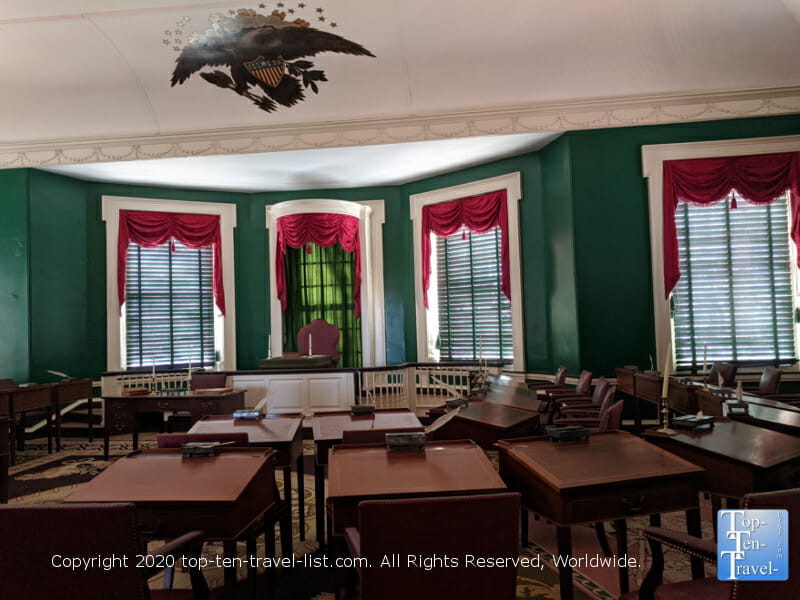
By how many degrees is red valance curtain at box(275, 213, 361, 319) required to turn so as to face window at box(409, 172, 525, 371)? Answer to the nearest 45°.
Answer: approximately 90° to its left

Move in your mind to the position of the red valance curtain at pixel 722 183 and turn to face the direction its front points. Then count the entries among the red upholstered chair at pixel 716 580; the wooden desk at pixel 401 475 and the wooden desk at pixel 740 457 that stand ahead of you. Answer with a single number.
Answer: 3

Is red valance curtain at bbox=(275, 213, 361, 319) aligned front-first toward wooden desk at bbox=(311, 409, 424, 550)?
yes

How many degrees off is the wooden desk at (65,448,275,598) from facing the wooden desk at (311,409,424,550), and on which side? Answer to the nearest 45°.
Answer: approximately 135° to its left

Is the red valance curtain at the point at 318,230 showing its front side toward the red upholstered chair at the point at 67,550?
yes

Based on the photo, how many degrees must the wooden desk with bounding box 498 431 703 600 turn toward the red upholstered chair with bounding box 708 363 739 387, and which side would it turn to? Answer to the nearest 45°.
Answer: approximately 135° to its left

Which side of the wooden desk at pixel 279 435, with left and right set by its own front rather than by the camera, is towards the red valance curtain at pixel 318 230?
back

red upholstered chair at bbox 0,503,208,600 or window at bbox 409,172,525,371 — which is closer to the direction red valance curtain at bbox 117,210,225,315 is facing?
the red upholstered chair

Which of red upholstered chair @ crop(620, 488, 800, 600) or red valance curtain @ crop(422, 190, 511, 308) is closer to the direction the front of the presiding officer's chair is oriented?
the red upholstered chair

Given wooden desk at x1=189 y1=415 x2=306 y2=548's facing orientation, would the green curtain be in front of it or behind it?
behind

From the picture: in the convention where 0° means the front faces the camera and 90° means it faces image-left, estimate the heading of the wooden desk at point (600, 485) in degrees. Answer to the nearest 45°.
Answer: approximately 315°

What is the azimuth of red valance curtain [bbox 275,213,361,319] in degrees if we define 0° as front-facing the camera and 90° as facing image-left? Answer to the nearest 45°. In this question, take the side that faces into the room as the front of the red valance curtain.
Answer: approximately 0°

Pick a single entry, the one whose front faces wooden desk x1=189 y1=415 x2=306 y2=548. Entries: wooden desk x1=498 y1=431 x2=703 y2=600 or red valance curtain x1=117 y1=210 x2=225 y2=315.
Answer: the red valance curtain

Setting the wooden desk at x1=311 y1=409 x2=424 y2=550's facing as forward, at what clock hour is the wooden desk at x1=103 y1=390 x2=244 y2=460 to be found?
the wooden desk at x1=103 y1=390 x2=244 y2=460 is roughly at 5 o'clock from the wooden desk at x1=311 y1=409 x2=424 y2=550.
